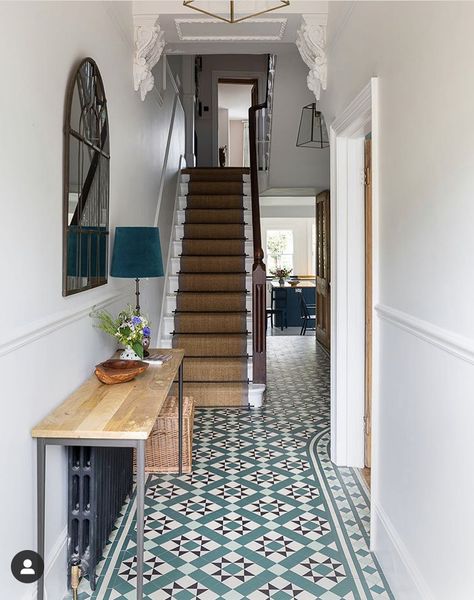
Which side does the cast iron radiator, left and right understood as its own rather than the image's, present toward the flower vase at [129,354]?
left

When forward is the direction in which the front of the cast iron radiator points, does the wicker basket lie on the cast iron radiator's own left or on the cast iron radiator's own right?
on the cast iron radiator's own left

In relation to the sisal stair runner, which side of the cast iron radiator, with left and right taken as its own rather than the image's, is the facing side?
left

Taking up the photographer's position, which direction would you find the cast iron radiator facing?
facing to the right of the viewer

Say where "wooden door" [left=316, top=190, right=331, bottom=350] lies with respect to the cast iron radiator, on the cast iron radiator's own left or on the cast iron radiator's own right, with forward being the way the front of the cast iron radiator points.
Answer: on the cast iron radiator's own left

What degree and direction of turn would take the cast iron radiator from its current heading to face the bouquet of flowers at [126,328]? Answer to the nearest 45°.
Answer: approximately 90° to its left
